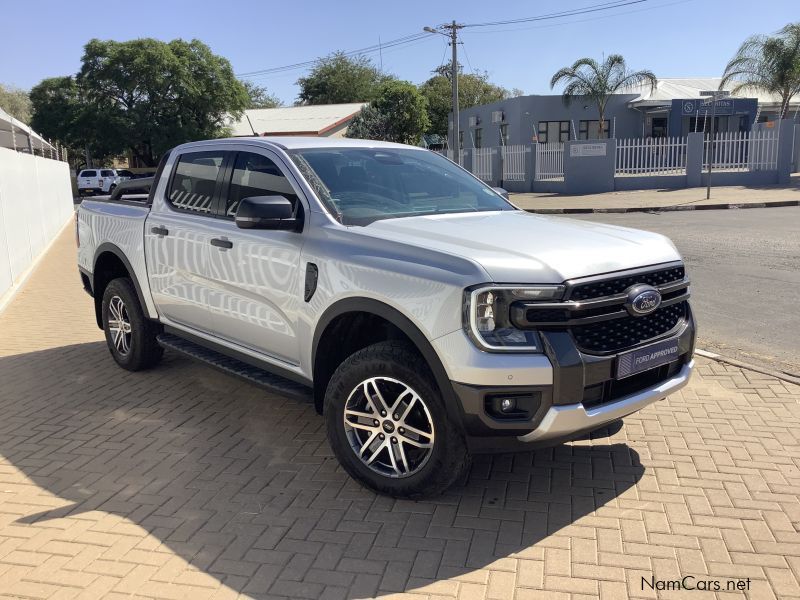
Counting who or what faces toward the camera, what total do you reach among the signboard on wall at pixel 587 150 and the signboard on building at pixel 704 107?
2

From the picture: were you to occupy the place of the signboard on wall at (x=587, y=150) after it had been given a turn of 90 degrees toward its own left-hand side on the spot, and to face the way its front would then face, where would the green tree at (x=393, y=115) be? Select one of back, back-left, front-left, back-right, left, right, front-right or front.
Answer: back-left

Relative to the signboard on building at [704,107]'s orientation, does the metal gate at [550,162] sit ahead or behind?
ahead

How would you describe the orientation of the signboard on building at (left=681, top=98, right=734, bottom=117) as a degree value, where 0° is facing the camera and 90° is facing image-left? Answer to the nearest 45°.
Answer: approximately 0°

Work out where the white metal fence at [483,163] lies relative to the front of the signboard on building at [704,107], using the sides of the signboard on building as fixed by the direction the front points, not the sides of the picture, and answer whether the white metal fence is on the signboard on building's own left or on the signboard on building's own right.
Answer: on the signboard on building's own right

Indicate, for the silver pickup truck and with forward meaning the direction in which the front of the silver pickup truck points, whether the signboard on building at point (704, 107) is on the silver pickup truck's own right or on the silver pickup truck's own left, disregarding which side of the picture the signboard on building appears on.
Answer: on the silver pickup truck's own left

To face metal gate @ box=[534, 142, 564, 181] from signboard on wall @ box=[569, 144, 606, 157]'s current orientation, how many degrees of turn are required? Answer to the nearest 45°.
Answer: approximately 135° to its right

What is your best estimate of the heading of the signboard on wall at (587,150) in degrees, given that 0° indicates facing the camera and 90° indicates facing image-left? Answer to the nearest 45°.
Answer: approximately 0°

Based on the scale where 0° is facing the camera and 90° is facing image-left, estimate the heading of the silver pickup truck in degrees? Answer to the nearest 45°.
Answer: approximately 315°

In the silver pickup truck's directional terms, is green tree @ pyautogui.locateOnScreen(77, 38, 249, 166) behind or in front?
behind

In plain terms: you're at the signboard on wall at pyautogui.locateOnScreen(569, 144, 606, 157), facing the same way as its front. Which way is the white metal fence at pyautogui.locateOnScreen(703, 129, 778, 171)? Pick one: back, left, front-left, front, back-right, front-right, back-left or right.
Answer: left
